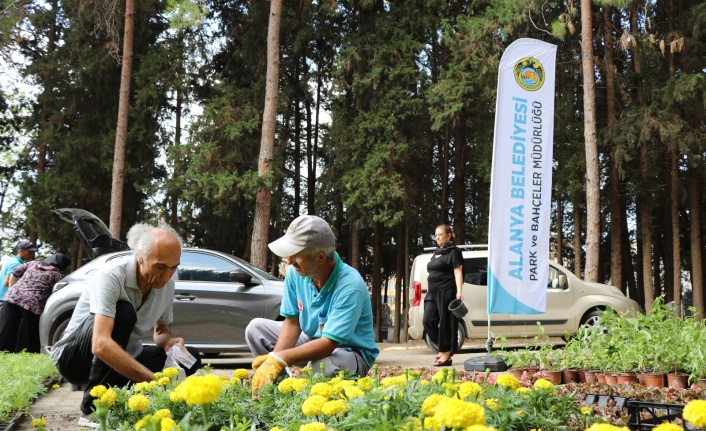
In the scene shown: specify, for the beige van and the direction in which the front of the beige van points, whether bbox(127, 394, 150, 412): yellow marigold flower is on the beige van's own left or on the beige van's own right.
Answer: on the beige van's own right

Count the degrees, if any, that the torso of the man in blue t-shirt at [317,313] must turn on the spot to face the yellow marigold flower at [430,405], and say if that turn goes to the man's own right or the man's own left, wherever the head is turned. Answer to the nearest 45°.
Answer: approximately 45° to the man's own left

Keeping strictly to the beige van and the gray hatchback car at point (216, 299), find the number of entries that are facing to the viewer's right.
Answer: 2

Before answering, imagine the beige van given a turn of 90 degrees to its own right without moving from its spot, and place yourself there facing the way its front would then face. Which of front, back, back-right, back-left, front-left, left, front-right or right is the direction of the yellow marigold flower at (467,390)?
front

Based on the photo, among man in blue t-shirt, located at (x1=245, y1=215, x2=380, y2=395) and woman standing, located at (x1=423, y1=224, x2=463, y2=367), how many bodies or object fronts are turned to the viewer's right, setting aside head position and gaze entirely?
0

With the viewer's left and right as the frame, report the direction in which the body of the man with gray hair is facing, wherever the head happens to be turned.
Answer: facing the viewer and to the right of the viewer

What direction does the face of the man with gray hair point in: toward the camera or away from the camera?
toward the camera

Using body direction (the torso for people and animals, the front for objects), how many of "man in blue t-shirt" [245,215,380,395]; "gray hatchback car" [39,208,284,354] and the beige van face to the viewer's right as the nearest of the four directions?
2

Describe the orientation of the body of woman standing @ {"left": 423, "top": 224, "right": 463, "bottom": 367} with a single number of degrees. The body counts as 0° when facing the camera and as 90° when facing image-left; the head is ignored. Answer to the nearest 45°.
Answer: approximately 45°

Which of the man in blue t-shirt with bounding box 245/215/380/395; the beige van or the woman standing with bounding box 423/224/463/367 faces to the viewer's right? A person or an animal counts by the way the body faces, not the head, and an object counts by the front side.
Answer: the beige van

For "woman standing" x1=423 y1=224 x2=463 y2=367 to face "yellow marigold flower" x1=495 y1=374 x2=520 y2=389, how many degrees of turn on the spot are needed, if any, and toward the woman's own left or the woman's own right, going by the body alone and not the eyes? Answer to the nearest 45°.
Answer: approximately 45° to the woman's own left

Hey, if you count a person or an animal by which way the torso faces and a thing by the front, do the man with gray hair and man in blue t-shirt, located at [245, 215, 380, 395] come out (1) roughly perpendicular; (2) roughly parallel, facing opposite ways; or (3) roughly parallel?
roughly perpendicular

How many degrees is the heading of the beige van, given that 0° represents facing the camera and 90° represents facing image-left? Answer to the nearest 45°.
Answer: approximately 270°

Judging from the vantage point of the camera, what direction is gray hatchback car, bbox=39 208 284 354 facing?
facing to the right of the viewer

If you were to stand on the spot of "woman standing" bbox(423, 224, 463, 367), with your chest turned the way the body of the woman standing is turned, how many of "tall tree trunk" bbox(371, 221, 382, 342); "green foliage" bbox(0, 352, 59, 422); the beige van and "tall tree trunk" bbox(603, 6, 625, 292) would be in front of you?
1

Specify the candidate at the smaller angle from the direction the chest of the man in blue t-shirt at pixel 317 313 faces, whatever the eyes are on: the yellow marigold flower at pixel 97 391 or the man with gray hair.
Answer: the yellow marigold flower
